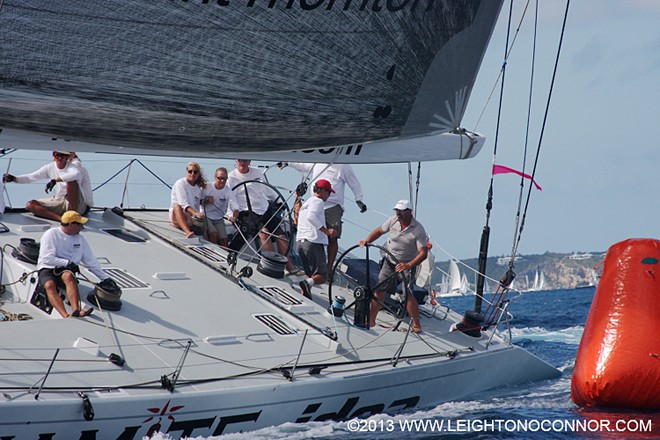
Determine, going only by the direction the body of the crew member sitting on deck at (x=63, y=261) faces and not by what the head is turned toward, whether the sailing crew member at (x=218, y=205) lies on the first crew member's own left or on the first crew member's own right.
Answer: on the first crew member's own left

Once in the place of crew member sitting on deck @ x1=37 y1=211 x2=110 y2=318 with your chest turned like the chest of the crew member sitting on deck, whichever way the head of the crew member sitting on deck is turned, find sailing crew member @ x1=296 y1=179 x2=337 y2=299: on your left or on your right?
on your left

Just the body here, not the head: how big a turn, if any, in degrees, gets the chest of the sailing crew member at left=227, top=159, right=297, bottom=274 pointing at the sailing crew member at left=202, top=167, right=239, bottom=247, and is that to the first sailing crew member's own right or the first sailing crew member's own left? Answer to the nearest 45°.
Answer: approximately 45° to the first sailing crew member's own right

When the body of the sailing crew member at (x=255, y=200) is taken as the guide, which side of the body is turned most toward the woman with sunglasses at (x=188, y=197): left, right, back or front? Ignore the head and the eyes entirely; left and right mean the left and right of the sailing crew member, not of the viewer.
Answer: right

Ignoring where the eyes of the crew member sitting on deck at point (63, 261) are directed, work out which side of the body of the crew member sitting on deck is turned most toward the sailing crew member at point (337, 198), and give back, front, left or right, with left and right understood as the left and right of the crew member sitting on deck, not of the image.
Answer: left

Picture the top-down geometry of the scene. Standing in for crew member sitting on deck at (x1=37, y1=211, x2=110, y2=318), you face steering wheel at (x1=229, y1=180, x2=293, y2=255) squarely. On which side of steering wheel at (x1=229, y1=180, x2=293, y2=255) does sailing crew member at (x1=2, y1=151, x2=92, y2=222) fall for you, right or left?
left

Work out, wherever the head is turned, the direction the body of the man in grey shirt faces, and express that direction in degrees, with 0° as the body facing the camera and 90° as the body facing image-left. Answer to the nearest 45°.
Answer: approximately 45°

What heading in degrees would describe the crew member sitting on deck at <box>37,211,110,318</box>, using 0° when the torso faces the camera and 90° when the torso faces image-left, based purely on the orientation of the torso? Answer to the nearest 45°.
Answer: approximately 315°

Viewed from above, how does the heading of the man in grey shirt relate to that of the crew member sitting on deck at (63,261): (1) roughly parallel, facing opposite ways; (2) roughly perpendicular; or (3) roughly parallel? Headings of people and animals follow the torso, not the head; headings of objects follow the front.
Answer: roughly perpendicular
